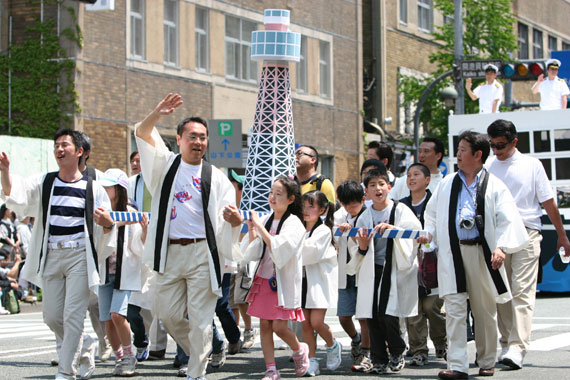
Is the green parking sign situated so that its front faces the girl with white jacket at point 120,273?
yes

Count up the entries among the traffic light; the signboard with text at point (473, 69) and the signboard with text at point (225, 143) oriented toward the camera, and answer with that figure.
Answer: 3

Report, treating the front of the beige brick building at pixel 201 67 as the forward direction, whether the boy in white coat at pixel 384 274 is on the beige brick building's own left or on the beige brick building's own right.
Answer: on the beige brick building's own left

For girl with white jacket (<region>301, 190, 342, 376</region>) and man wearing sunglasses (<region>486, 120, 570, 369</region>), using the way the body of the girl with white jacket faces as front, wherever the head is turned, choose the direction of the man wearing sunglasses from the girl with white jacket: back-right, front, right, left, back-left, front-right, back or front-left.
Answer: back-left

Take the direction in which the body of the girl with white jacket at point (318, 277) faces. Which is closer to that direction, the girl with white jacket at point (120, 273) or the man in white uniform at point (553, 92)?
the girl with white jacket

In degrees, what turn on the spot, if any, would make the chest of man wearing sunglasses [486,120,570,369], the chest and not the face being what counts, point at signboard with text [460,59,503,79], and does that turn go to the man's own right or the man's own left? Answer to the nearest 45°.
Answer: approximately 135° to the man's own right

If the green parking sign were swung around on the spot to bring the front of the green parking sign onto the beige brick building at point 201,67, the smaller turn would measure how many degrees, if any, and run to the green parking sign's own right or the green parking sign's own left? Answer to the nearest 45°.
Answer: approximately 180°

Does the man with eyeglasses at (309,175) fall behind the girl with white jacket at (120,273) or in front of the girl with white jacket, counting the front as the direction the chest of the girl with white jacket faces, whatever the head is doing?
behind

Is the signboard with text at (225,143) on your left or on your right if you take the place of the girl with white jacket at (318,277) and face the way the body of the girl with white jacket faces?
on your right

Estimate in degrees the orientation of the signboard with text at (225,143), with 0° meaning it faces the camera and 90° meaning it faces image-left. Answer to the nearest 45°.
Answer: approximately 0°

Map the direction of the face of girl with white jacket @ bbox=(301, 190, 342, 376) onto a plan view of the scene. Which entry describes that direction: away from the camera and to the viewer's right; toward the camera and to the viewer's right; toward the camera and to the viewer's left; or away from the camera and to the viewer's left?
toward the camera and to the viewer's left
